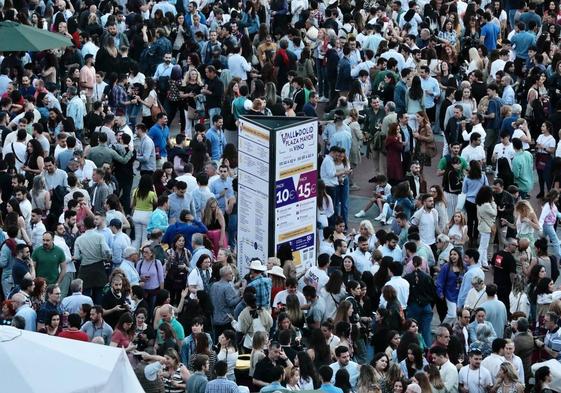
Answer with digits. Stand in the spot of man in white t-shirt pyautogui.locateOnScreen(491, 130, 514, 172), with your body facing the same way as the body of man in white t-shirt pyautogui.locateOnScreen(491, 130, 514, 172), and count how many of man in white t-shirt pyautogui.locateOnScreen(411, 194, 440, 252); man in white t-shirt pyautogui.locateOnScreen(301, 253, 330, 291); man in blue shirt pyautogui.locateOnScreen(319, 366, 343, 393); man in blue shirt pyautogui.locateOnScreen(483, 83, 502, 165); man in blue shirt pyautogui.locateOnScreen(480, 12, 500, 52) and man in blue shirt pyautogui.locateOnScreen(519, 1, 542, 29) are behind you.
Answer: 3

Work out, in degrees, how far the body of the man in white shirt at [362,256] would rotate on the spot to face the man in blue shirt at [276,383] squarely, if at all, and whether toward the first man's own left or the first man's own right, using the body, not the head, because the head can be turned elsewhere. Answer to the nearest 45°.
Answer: approximately 45° to the first man's own right

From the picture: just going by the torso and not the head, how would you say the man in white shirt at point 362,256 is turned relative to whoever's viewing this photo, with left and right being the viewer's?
facing the viewer and to the right of the viewer

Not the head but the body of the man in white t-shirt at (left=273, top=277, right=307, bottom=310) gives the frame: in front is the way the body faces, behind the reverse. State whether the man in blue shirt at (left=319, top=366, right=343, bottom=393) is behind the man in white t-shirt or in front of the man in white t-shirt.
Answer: in front

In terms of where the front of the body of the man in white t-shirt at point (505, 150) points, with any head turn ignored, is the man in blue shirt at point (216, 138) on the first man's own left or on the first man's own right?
on the first man's own right

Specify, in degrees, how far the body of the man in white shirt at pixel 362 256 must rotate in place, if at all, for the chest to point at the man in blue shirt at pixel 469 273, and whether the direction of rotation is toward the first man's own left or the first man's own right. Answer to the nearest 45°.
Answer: approximately 45° to the first man's own left
